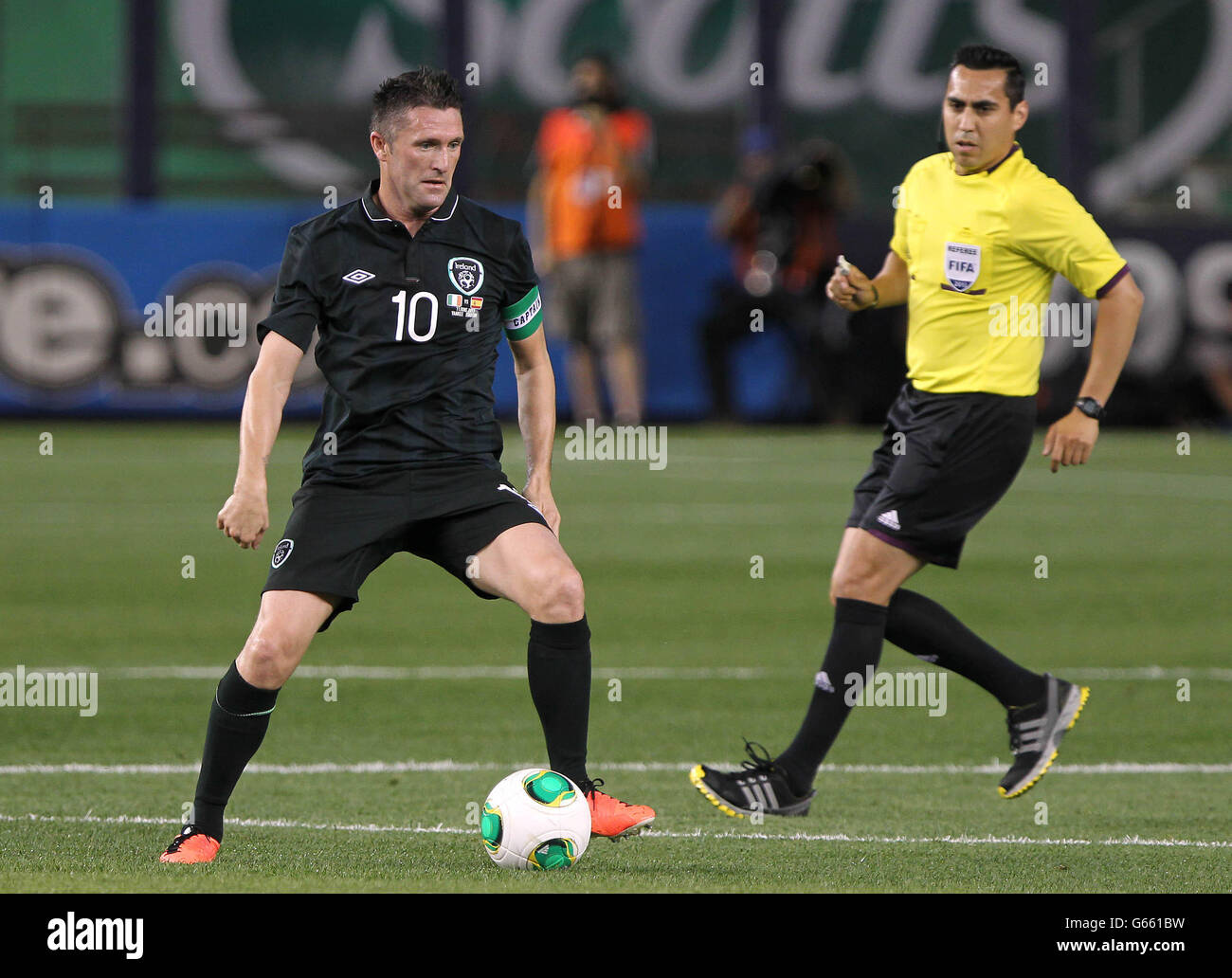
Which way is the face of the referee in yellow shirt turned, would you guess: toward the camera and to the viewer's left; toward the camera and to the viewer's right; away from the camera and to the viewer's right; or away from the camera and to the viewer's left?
toward the camera and to the viewer's left

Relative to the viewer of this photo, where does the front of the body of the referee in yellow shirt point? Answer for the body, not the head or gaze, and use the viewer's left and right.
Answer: facing the viewer and to the left of the viewer

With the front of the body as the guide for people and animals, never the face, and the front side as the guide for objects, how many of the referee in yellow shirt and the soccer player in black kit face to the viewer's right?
0

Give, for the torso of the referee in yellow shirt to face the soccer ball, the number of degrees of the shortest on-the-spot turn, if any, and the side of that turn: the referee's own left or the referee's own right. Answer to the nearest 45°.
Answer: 0° — they already face it

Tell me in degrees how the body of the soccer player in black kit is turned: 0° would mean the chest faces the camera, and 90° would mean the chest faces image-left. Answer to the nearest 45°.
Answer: approximately 0°

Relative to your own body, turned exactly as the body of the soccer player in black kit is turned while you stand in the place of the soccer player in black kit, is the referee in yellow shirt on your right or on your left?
on your left

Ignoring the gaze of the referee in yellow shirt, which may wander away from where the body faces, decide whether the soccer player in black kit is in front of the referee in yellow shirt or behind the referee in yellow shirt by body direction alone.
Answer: in front
